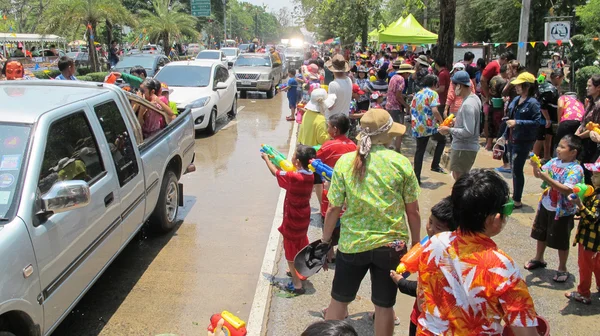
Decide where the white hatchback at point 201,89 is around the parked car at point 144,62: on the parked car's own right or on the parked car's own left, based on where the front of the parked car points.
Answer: on the parked car's own left

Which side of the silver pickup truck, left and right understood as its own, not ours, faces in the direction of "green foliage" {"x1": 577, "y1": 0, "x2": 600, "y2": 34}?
back

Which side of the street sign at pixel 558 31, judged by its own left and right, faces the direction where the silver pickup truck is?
front

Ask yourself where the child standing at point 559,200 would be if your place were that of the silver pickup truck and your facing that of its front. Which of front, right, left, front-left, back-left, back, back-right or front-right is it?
back-left

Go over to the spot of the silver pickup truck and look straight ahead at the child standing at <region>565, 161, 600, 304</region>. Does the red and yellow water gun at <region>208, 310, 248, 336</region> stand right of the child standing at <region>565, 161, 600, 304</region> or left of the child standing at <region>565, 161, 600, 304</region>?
right

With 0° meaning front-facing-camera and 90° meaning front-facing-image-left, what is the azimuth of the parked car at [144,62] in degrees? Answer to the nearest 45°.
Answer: approximately 45°

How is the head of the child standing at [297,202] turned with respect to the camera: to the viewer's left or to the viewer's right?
to the viewer's left

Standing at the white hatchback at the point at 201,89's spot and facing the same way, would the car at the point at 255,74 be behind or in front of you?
behind

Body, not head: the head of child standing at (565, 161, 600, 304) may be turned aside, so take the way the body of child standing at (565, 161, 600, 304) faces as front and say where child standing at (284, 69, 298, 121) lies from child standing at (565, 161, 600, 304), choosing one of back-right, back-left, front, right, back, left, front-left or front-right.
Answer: front-right
